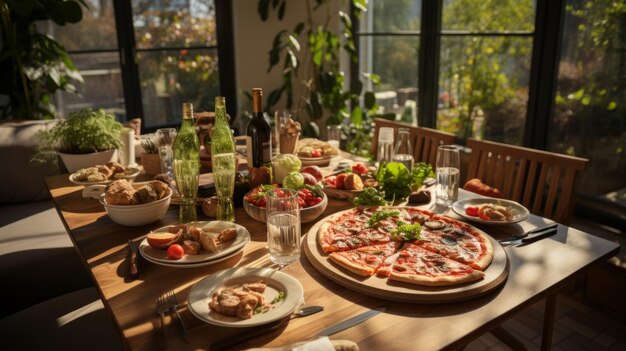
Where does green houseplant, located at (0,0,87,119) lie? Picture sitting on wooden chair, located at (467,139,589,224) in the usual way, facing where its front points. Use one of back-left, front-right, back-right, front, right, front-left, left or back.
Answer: front-right

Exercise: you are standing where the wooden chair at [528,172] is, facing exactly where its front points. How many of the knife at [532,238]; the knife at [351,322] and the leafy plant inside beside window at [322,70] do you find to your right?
1

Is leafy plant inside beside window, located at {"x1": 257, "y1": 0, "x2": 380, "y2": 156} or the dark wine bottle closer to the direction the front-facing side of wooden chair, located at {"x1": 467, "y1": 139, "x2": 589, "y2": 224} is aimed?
the dark wine bottle

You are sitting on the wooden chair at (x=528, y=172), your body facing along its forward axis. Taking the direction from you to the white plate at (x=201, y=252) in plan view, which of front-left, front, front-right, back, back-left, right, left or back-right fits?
front

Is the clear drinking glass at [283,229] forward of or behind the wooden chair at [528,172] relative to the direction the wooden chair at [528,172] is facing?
forward

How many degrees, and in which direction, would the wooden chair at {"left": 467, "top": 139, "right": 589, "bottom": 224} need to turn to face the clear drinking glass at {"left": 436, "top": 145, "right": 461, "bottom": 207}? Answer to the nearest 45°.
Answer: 0° — it already faces it

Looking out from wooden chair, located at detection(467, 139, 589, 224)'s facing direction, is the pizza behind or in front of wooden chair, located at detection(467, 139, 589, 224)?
in front

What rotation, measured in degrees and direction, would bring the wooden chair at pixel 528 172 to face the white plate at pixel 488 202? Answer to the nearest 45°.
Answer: approximately 45° to its left

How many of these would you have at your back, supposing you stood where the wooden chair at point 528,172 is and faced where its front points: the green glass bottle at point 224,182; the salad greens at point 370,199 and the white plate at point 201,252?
0

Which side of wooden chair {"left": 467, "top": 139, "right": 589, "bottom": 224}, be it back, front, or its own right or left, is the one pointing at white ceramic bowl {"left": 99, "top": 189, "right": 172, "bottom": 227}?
front

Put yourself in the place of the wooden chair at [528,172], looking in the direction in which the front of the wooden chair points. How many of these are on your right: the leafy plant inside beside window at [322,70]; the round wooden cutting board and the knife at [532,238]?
1

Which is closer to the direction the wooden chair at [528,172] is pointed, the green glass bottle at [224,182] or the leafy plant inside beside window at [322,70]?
the green glass bottle

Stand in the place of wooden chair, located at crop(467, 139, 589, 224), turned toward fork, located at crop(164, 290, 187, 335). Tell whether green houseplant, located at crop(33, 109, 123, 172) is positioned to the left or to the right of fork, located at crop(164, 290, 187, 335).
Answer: right

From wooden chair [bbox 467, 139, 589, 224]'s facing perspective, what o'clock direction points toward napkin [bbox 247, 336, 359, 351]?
The napkin is roughly at 11 o'clock from the wooden chair.

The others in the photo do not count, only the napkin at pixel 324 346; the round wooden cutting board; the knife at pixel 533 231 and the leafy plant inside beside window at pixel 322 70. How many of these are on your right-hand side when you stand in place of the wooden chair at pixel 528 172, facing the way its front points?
1

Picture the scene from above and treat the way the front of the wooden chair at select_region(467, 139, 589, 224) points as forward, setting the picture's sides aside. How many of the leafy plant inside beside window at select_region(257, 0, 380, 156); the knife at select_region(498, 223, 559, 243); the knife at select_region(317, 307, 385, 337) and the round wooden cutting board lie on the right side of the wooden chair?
1

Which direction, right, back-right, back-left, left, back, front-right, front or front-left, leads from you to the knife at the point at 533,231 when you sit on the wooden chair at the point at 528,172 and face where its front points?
front-left

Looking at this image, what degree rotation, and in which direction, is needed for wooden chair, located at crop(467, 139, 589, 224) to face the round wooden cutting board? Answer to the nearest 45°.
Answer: approximately 45° to its left

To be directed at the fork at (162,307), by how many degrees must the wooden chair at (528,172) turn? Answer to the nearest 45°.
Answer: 0° — it already faces it
